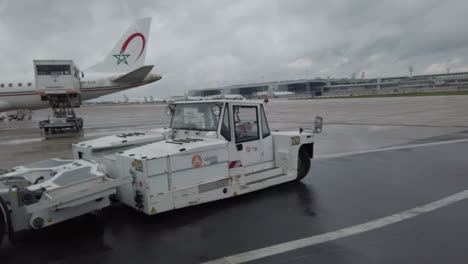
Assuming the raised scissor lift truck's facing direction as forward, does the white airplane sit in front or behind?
in front

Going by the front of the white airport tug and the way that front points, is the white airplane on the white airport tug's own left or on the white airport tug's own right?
on the white airport tug's own left

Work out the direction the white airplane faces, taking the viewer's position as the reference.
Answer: facing to the left of the viewer

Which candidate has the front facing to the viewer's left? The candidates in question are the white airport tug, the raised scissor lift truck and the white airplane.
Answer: the white airplane

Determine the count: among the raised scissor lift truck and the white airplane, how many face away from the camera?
1

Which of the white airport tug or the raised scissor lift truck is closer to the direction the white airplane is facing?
the raised scissor lift truck

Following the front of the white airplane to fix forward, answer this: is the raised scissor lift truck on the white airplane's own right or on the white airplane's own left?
on the white airplane's own left

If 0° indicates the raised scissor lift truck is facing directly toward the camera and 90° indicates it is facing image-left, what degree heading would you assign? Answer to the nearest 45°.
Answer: approximately 180°

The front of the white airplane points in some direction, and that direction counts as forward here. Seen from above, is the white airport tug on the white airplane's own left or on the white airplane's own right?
on the white airplane's own left

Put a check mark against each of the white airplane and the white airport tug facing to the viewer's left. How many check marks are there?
1

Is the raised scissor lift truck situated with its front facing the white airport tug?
no

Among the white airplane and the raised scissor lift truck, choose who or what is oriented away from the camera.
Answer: the raised scissor lift truck

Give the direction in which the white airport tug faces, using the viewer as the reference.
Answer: facing away from the viewer and to the right of the viewer
